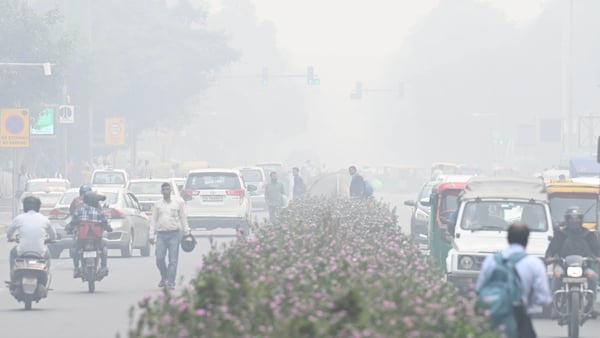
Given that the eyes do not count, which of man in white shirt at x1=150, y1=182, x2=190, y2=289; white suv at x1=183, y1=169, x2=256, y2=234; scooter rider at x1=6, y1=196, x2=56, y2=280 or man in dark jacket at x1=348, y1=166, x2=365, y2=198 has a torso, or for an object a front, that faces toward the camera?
the man in white shirt

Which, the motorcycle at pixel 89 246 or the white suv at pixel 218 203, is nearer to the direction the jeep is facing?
the motorcycle

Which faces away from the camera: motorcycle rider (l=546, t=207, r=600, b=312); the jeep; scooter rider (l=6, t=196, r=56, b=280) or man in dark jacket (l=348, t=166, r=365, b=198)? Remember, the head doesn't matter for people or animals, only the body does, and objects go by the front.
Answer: scooter rider (l=6, t=196, r=56, b=280)

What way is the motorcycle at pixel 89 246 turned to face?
away from the camera

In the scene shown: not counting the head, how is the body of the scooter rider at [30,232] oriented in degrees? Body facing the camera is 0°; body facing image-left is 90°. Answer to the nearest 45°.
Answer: approximately 180°

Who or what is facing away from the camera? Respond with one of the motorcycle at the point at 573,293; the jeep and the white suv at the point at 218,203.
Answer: the white suv

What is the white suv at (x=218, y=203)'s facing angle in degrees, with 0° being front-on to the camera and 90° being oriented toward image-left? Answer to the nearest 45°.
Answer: approximately 180°

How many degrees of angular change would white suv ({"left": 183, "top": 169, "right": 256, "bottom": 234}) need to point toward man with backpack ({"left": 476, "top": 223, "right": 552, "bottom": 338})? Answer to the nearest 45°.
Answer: approximately 180°

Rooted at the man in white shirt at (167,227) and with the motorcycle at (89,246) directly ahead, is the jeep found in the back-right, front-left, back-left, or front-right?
back-left

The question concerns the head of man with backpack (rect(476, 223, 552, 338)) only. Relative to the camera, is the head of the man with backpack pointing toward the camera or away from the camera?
away from the camera

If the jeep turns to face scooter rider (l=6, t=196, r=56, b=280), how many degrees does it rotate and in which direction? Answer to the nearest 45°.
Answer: approximately 90° to its right

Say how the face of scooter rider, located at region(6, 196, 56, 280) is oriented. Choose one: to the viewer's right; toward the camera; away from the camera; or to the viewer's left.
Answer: away from the camera
